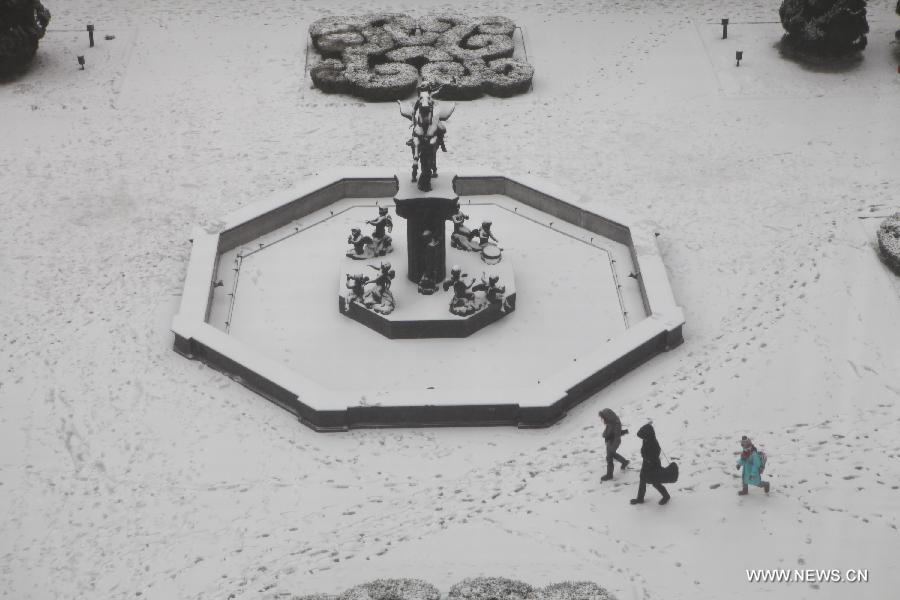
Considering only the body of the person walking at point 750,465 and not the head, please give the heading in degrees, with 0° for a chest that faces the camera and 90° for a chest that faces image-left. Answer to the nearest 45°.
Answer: approximately 90°

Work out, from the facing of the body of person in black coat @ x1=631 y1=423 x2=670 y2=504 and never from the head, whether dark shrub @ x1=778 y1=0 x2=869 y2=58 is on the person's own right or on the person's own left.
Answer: on the person's own right

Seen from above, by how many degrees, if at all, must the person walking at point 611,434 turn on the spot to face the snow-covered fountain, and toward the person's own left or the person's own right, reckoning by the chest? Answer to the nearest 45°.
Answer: approximately 45° to the person's own right

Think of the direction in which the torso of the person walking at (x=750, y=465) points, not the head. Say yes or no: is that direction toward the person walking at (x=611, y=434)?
yes

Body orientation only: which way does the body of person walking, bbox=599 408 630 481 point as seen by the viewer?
to the viewer's left

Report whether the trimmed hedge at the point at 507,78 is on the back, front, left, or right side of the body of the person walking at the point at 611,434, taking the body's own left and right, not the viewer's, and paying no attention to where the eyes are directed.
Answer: right

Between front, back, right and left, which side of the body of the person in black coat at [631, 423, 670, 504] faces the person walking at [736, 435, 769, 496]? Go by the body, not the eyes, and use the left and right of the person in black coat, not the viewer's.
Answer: back

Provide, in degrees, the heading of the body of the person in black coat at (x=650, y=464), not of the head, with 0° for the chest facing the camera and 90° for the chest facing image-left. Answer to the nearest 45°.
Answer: approximately 90°
